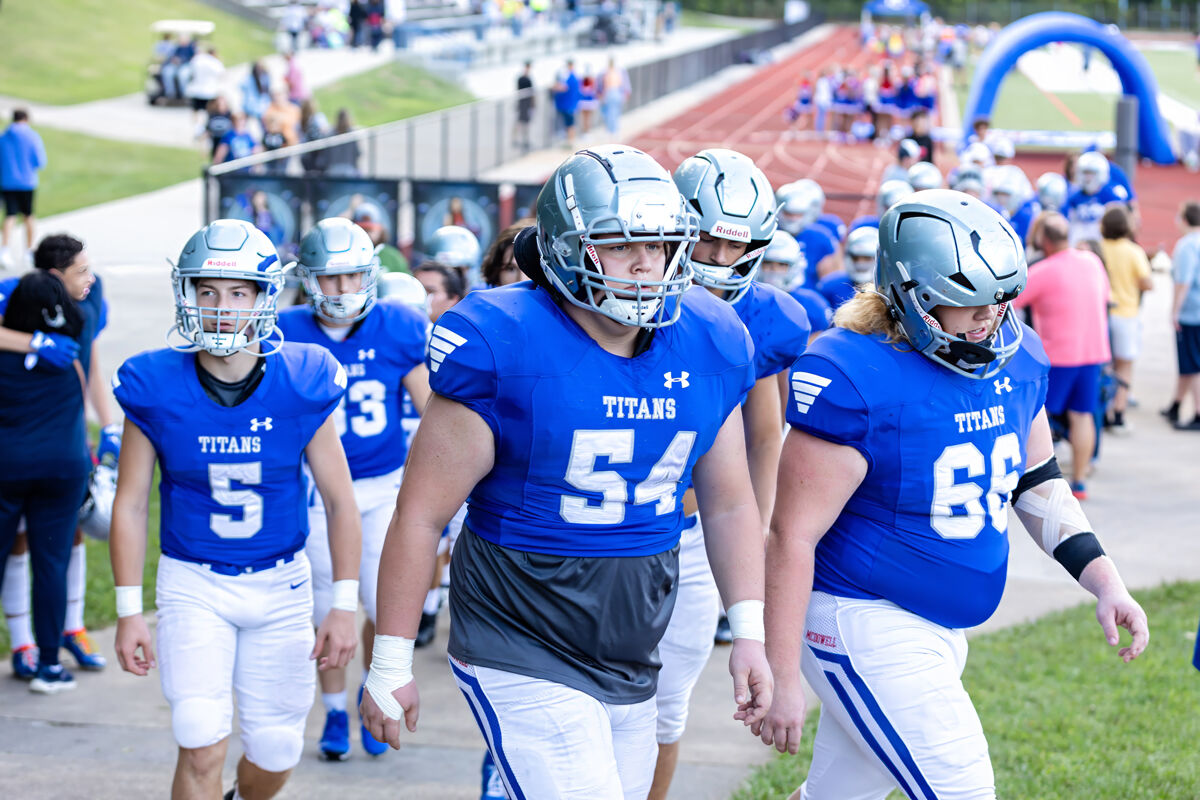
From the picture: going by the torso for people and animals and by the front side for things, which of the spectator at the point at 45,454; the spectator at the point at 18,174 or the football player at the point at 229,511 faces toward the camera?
the football player

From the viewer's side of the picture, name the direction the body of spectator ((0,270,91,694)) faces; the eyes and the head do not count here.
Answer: away from the camera

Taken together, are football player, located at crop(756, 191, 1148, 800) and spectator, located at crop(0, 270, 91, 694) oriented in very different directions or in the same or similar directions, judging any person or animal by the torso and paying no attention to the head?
very different directions

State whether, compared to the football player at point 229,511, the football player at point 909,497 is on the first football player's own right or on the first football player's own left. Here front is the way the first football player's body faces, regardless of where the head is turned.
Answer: on the first football player's own left

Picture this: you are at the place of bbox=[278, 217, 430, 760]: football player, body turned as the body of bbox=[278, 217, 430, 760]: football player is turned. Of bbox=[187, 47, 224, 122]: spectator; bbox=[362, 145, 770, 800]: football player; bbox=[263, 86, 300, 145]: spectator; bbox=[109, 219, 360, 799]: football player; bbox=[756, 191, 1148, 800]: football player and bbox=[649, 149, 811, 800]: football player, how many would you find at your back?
2

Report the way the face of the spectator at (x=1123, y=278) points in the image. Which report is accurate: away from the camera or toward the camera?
away from the camera

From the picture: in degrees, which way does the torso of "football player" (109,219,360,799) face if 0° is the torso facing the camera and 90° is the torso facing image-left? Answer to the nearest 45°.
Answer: approximately 0°

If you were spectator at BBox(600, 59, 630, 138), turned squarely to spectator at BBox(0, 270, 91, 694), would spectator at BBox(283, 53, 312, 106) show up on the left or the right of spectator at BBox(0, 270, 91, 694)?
right

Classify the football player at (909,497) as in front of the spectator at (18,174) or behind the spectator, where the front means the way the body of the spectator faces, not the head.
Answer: behind

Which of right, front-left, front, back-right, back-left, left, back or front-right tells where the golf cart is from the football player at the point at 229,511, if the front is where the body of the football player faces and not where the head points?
back
